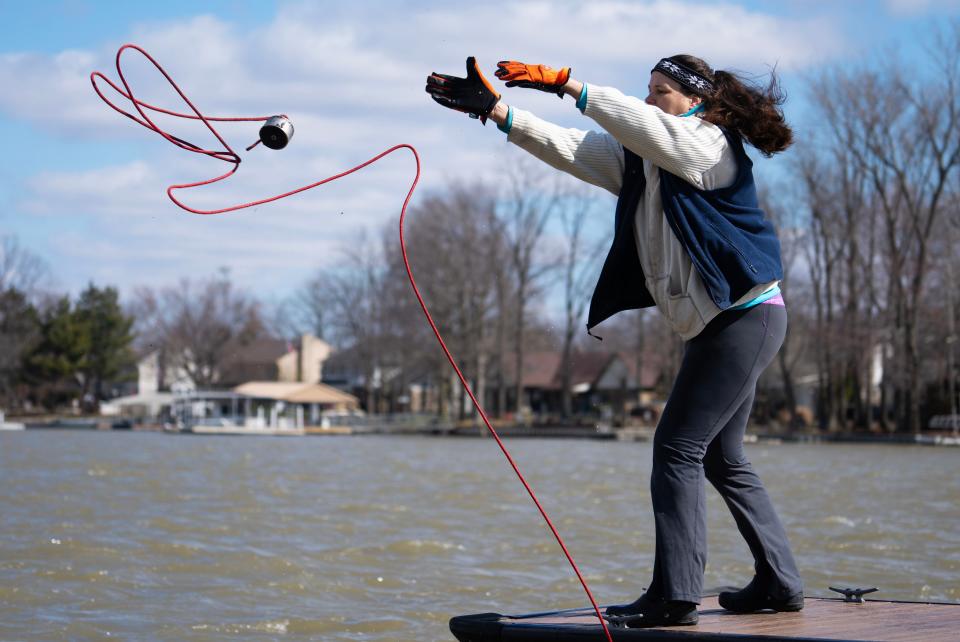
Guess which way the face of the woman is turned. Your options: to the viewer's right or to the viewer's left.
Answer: to the viewer's left

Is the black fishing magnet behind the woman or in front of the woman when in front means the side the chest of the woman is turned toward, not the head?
in front

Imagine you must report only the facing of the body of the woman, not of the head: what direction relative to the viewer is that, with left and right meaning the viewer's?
facing to the left of the viewer
